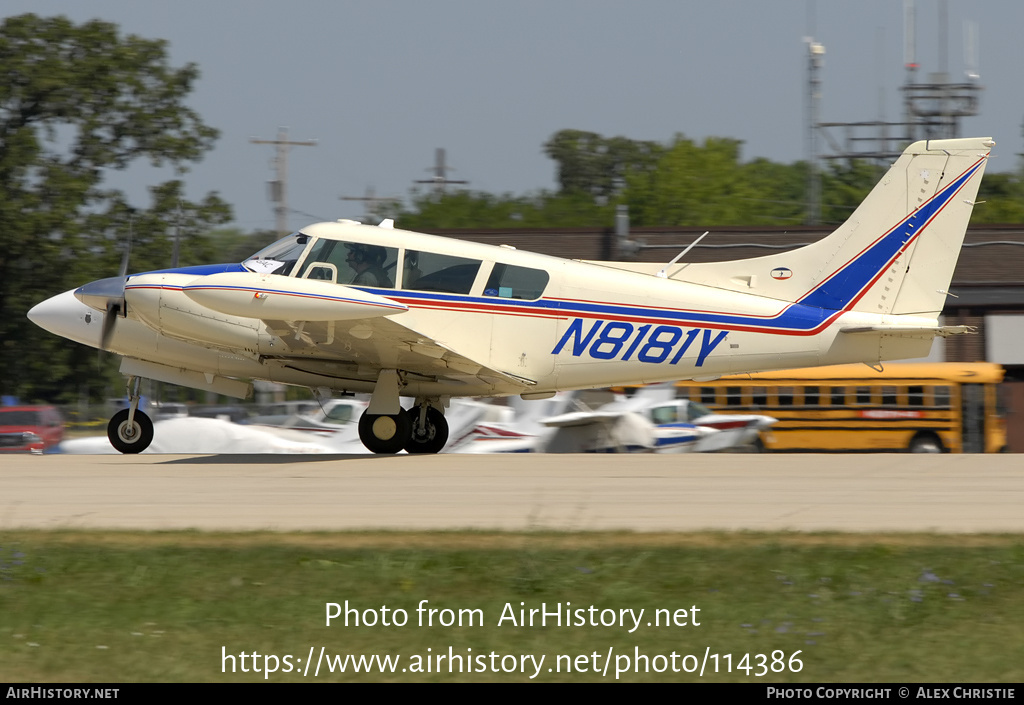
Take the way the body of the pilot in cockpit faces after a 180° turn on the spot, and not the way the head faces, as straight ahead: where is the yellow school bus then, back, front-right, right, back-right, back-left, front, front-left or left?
front-left

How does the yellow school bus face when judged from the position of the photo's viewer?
facing to the right of the viewer

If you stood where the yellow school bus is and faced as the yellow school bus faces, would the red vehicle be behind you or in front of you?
behind

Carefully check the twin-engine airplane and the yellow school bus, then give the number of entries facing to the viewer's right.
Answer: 1

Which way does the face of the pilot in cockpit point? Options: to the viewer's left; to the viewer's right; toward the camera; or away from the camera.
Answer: to the viewer's left

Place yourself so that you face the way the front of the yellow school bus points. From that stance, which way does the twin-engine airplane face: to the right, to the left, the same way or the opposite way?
the opposite way

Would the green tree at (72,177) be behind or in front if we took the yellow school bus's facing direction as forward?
behind

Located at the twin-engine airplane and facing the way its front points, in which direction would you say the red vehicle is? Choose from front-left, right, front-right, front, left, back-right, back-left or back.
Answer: front-right

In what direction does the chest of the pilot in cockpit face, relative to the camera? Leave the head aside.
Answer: to the viewer's left

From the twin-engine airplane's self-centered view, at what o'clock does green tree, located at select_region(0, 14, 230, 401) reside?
The green tree is roughly at 2 o'clock from the twin-engine airplane.

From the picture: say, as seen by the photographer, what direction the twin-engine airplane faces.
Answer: facing to the left of the viewer

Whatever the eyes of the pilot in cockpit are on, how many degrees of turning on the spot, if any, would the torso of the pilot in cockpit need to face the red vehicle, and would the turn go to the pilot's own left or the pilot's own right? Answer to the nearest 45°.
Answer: approximately 45° to the pilot's own right

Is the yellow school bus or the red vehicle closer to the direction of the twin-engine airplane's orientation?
the red vehicle

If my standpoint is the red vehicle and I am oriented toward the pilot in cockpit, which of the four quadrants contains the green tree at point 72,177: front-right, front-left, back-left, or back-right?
back-left

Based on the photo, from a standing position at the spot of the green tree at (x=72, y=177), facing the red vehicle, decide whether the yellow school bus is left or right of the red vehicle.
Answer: left

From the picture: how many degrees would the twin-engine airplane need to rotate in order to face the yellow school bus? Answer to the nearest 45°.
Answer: approximately 135° to its right

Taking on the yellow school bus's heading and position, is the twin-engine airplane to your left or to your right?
on your right
